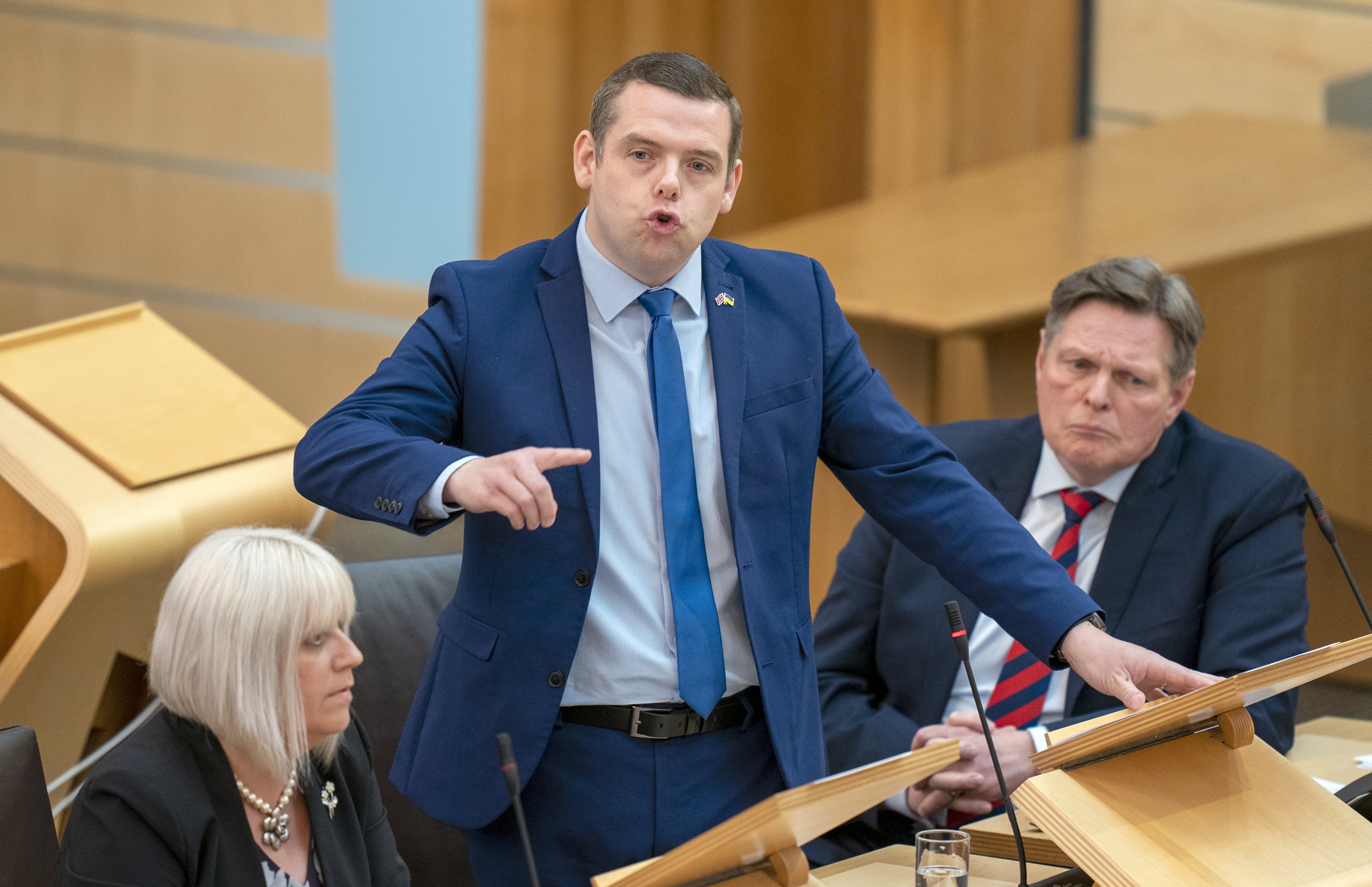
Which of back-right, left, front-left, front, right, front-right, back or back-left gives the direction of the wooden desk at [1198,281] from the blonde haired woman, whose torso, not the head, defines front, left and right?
left

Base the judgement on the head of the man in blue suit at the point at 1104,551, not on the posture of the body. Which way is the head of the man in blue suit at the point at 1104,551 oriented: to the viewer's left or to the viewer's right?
to the viewer's left

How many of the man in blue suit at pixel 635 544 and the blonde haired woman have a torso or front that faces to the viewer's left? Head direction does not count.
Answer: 0

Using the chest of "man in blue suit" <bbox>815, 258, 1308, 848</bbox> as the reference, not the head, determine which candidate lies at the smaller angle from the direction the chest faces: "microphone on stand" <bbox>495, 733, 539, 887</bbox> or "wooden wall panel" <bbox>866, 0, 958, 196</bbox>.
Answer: the microphone on stand

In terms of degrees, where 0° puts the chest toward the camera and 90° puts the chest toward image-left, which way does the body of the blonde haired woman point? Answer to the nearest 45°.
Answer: approximately 315°

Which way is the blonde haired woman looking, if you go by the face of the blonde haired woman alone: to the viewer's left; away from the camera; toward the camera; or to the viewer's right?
to the viewer's right

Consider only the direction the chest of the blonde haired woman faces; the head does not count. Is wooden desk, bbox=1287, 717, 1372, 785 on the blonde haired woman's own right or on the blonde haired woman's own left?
on the blonde haired woman's own left

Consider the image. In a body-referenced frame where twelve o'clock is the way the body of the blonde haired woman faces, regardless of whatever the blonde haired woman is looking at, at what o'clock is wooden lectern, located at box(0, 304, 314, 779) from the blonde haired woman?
The wooden lectern is roughly at 7 o'clock from the blonde haired woman.
